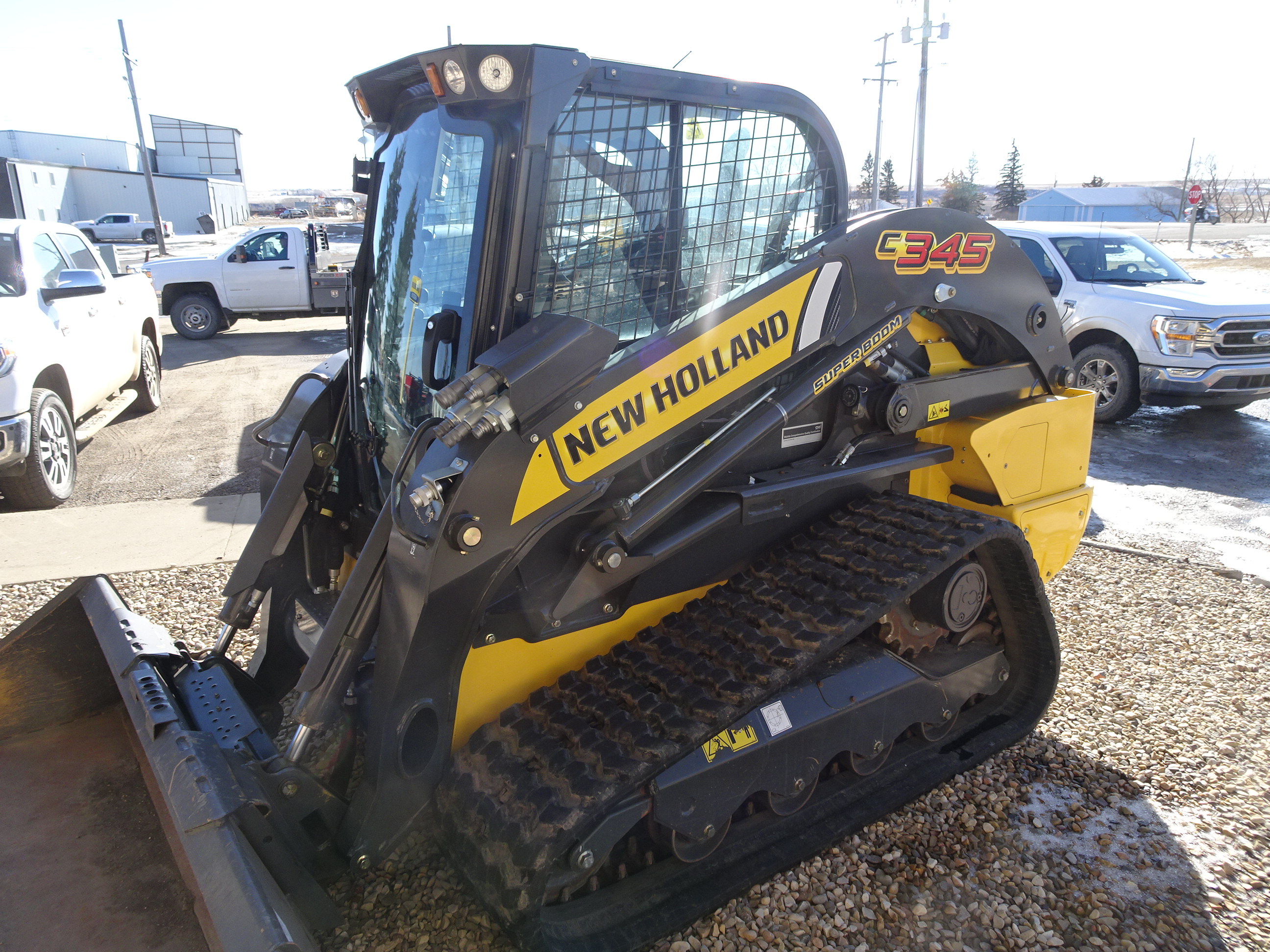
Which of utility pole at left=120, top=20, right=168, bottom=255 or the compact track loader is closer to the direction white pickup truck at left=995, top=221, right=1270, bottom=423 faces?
the compact track loader

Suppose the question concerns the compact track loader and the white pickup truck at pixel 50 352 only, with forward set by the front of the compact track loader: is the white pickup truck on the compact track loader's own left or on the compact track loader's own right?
on the compact track loader's own right

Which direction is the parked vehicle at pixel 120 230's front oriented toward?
to the viewer's left

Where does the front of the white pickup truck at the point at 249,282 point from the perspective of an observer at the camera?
facing to the left of the viewer

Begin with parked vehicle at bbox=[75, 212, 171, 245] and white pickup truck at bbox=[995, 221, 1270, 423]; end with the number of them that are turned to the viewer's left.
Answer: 1

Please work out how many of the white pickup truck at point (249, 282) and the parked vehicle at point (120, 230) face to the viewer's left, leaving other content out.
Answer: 2

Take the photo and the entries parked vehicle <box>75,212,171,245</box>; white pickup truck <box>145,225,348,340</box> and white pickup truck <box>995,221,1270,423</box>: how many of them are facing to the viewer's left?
2

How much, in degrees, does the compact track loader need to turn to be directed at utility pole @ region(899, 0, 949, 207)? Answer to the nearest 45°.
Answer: approximately 180°

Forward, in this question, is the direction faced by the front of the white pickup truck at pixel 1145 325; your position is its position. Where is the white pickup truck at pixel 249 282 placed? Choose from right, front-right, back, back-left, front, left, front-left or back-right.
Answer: back-right

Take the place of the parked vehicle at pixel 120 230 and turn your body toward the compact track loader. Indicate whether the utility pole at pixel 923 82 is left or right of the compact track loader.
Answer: left

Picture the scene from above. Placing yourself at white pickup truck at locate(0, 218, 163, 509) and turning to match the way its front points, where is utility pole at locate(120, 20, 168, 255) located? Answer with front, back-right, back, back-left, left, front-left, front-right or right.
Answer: back-right

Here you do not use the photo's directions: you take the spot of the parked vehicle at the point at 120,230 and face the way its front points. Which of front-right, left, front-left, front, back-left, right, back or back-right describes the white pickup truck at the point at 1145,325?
left

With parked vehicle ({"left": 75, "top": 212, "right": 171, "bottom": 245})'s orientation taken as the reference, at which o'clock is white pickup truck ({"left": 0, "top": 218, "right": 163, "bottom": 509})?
The white pickup truck is roughly at 9 o'clock from the parked vehicle.
